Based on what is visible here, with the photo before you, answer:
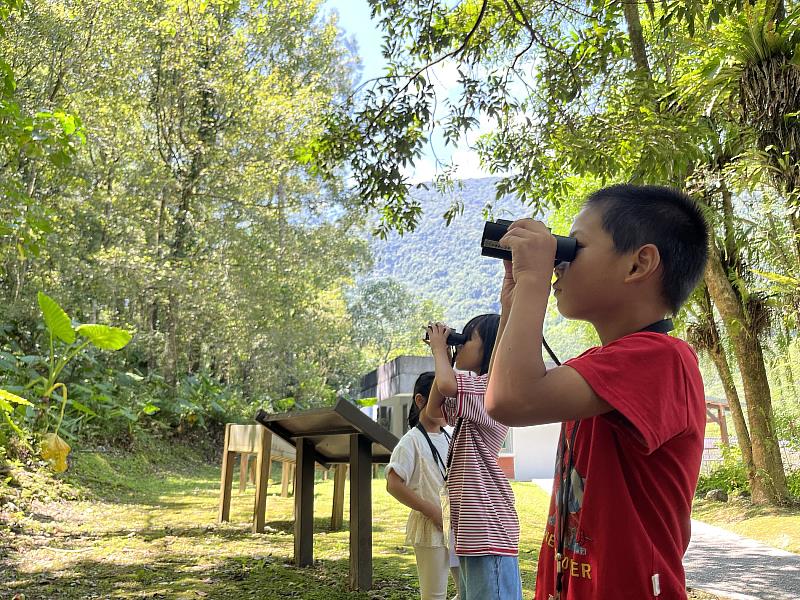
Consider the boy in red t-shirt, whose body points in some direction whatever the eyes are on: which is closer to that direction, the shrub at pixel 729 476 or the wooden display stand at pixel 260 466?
the wooden display stand

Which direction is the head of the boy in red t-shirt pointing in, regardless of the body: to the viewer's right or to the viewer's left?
to the viewer's left

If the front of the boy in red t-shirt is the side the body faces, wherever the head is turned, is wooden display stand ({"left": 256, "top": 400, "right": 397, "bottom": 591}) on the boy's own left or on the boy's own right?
on the boy's own right

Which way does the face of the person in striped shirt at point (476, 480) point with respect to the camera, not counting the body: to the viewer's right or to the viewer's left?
to the viewer's left

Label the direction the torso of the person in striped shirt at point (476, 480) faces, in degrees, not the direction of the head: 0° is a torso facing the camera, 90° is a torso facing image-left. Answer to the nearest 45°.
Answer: approximately 90°

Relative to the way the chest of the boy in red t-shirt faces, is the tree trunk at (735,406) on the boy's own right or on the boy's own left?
on the boy's own right

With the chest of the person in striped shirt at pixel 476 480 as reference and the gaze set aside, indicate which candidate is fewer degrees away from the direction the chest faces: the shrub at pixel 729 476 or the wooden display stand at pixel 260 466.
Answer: the wooden display stand

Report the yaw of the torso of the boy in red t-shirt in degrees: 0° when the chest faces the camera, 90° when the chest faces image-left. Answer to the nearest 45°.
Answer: approximately 90°

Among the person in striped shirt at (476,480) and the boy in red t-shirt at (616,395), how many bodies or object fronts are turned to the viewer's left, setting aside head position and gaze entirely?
2
